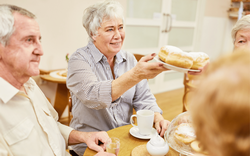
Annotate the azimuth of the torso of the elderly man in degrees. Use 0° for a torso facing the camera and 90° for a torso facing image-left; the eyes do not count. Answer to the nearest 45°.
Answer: approximately 315°

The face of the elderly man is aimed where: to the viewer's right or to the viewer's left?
to the viewer's right

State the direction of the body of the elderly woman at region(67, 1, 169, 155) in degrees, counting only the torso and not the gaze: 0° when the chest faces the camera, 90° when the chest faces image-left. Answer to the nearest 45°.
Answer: approximately 315°

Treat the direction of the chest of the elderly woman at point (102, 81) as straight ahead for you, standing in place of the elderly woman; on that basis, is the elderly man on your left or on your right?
on your right

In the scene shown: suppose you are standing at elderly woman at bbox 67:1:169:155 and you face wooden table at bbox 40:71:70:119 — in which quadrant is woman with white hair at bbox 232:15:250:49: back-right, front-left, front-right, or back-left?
back-right
